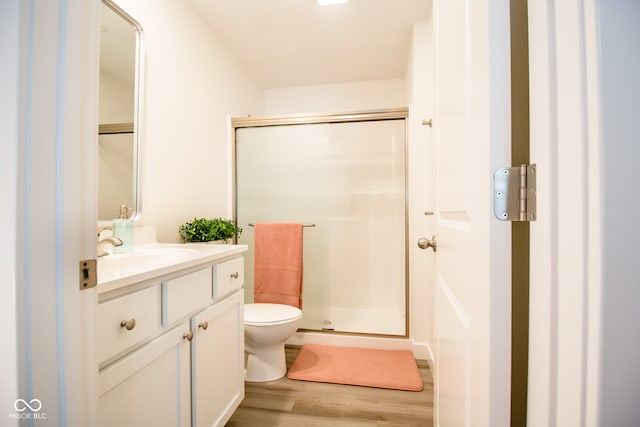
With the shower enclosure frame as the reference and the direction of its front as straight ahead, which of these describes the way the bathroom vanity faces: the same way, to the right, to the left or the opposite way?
to the left

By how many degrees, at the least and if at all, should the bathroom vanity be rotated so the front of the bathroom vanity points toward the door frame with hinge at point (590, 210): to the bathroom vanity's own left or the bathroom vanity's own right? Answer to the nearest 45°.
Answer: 0° — it already faces it

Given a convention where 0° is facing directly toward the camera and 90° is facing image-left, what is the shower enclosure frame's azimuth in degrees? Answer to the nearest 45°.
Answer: approximately 0°
